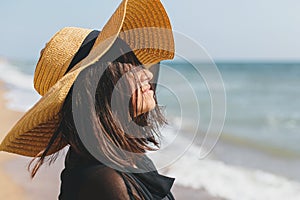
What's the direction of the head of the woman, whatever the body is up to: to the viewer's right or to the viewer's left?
to the viewer's right

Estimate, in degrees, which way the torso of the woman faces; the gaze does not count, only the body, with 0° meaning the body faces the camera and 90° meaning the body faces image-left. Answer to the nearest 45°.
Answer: approximately 270°
